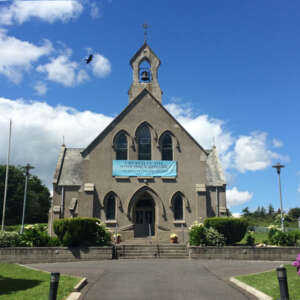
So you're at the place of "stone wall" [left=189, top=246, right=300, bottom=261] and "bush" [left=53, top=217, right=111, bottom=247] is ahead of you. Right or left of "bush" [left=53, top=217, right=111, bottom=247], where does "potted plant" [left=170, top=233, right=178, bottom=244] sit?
right

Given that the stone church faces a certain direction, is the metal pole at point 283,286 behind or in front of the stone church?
in front

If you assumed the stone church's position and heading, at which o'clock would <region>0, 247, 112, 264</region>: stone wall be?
The stone wall is roughly at 1 o'clock from the stone church.

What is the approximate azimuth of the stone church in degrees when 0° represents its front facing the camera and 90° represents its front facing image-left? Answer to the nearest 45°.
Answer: approximately 0°

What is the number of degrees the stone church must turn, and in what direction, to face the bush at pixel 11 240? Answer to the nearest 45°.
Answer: approximately 45° to its right

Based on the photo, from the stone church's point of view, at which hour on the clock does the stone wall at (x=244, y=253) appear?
The stone wall is roughly at 11 o'clock from the stone church.

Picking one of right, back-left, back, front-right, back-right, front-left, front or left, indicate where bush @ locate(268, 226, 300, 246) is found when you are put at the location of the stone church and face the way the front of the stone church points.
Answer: front-left

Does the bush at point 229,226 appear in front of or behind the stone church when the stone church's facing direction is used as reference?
in front

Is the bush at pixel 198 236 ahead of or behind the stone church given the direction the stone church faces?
ahead

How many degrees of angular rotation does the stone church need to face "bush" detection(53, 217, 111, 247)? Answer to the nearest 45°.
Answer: approximately 45° to its right

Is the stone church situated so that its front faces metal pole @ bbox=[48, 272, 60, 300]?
yes
